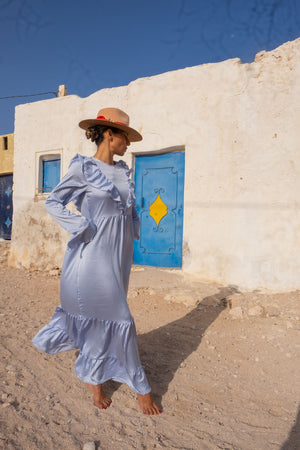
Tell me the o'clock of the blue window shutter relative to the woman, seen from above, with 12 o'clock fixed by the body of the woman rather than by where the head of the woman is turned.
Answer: The blue window shutter is roughly at 7 o'clock from the woman.

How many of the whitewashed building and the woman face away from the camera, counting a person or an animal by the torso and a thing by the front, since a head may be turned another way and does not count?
0

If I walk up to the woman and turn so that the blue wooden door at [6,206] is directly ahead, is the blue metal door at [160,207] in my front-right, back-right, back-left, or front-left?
front-right

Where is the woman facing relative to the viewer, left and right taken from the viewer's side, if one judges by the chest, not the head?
facing the viewer and to the right of the viewer

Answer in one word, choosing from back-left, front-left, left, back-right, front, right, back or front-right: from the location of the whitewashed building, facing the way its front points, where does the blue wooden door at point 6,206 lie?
right

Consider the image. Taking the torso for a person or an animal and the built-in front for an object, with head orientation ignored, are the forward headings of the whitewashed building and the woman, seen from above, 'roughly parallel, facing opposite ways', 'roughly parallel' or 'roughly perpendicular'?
roughly perpendicular

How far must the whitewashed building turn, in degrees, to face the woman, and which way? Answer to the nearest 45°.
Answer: approximately 45° to its left

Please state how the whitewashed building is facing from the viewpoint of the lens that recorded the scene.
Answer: facing the viewer and to the left of the viewer

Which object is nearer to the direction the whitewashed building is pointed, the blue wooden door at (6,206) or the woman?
the woman

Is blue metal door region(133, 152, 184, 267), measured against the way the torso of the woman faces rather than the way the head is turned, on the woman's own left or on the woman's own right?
on the woman's own left
